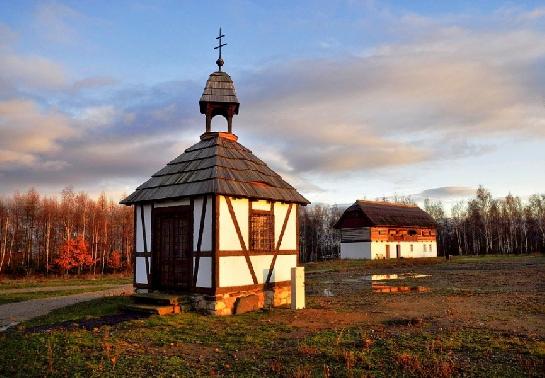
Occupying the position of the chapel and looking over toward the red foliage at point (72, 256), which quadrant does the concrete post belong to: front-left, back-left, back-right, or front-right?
back-right

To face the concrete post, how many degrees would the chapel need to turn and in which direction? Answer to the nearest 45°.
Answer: approximately 135° to its left

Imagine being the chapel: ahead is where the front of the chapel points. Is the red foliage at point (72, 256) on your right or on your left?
on your right

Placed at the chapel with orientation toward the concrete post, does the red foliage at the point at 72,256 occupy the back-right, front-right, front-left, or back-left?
back-left

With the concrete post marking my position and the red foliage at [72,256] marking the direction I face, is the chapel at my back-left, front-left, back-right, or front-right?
front-left

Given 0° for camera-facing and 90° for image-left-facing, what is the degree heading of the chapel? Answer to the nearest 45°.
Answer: approximately 45°
